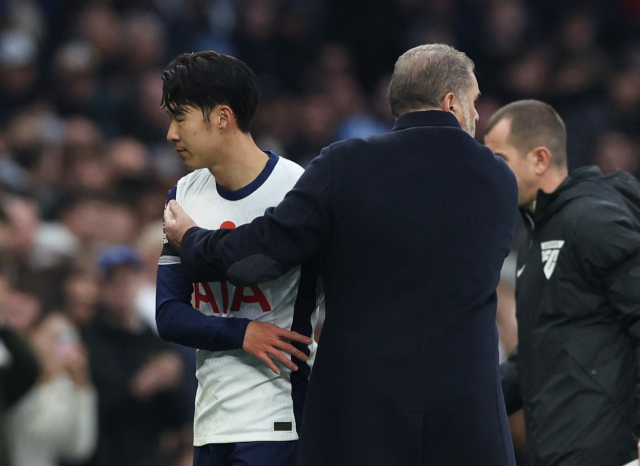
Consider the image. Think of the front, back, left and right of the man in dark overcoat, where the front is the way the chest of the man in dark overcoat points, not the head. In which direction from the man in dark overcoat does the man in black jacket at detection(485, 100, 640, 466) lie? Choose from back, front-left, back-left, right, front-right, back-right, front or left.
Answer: front-right

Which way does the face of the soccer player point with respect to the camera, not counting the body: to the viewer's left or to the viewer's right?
to the viewer's left

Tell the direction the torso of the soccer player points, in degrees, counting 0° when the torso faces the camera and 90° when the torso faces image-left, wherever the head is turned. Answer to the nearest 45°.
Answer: approximately 45°

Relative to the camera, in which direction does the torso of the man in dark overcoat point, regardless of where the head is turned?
away from the camera

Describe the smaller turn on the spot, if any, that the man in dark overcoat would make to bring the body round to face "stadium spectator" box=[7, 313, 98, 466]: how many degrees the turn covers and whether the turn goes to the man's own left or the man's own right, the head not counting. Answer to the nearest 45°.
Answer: approximately 45° to the man's own left

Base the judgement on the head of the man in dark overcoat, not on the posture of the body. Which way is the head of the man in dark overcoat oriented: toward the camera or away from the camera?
away from the camera

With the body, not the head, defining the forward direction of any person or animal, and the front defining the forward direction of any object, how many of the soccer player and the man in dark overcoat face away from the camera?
1

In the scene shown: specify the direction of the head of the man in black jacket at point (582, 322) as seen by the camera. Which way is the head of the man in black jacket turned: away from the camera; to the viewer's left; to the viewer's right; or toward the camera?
to the viewer's left

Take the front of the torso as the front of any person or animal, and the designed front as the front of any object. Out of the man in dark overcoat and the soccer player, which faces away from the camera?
the man in dark overcoat
